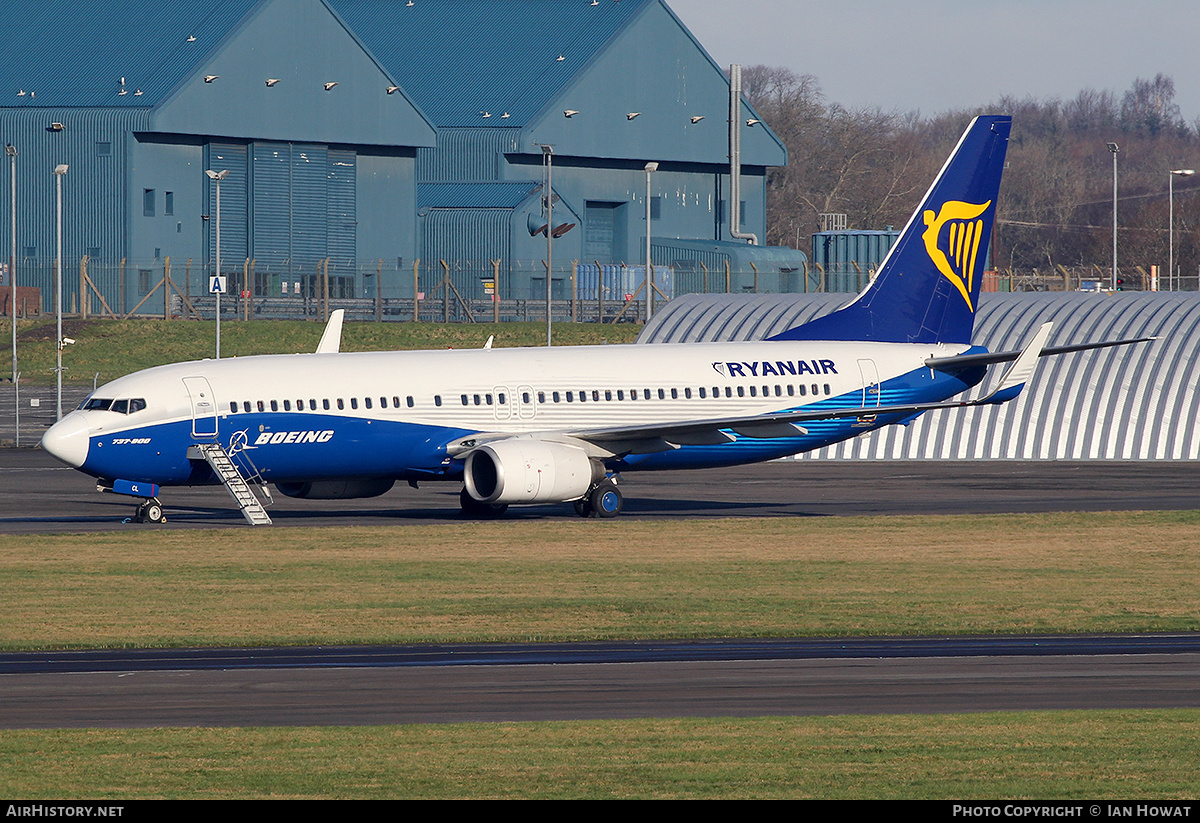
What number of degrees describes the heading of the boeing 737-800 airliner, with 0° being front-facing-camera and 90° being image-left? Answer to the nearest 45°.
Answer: approximately 45°
